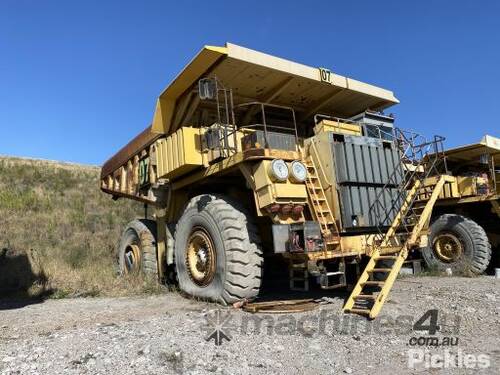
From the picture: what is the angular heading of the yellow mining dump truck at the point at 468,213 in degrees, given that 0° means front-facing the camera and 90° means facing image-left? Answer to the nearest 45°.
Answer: approximately 315°

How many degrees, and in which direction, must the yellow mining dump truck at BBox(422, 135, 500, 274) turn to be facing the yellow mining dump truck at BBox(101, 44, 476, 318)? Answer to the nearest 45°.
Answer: approximately 90° to its right

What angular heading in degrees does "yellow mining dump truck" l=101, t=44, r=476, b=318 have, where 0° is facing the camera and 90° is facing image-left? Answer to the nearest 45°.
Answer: approximately 315°

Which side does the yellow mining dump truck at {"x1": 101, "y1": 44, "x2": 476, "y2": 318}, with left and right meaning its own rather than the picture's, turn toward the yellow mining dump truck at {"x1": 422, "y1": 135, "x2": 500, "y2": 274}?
left
